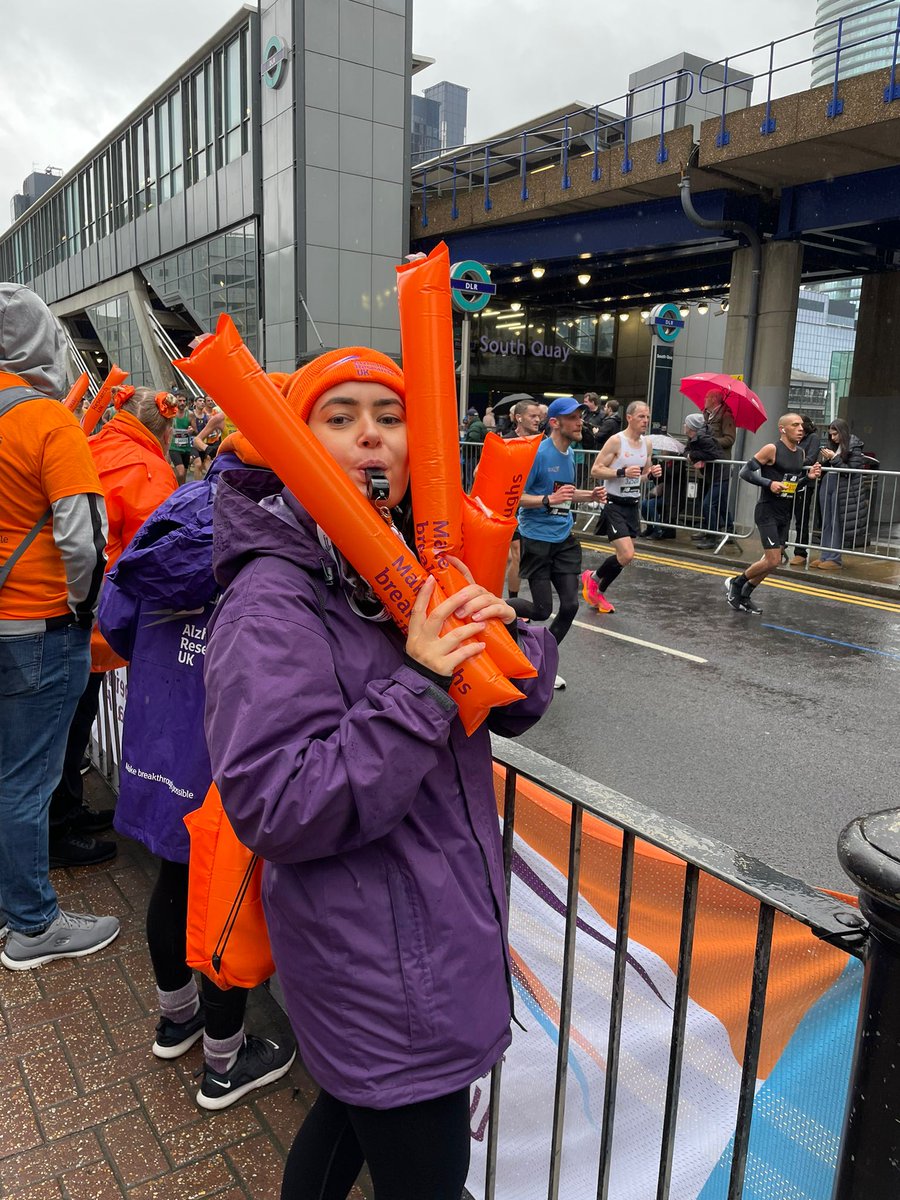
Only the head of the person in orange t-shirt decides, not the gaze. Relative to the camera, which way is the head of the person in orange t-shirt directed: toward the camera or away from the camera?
away from the camera

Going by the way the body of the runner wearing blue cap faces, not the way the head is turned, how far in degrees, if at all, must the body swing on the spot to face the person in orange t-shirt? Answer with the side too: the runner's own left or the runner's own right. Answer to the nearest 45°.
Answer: approximately 45° to the runner's own right

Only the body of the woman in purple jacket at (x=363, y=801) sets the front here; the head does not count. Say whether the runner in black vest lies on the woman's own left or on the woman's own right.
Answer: on the woman's own left

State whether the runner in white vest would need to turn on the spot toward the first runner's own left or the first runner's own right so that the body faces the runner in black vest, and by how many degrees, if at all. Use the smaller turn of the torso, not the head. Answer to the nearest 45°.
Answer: approximately 90° to the first runner's own left

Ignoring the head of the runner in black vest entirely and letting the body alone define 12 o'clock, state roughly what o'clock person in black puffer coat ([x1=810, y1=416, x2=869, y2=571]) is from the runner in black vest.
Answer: The person in black puffer coat is roughly at 8 o'clock from the runner in black vest.

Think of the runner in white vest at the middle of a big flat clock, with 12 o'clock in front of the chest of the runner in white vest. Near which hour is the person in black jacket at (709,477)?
The person in black jacket is roughly at 8 o'clock from the runner in white vest.

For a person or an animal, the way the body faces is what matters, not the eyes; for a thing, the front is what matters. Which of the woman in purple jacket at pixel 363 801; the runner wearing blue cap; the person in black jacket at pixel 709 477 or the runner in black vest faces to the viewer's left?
the person in black jacket

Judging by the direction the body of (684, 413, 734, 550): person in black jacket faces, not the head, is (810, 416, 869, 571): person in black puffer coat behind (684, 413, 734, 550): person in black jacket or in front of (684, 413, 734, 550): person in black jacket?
behind

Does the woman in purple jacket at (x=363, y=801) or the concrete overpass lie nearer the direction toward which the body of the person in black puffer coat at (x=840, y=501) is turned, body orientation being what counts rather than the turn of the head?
the woman in purple jacket
